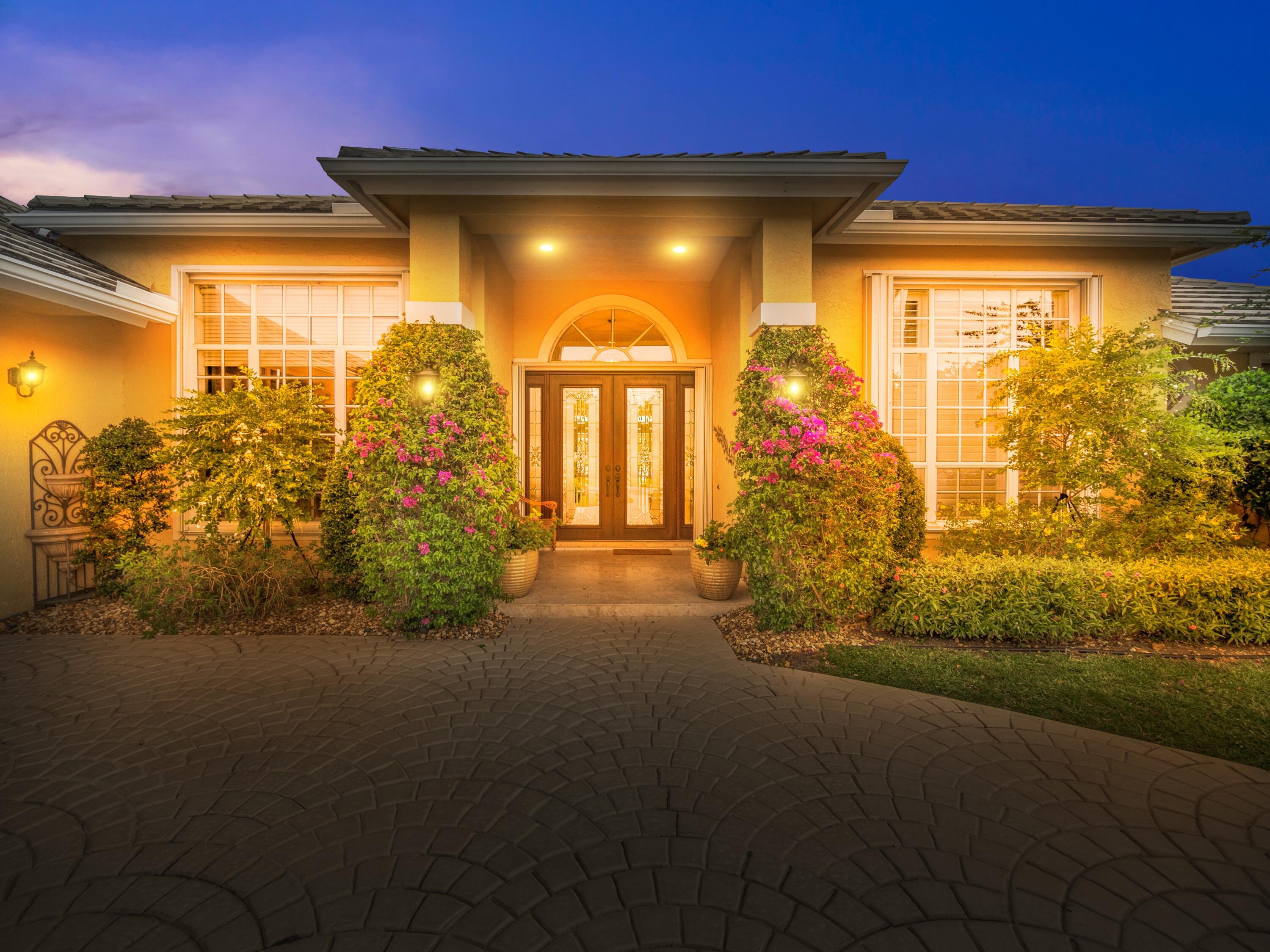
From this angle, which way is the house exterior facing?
toward the camera

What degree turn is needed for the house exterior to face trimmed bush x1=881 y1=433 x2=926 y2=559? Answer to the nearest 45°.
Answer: approximately 90° to its left

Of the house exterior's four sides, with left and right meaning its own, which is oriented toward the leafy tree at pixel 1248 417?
left
